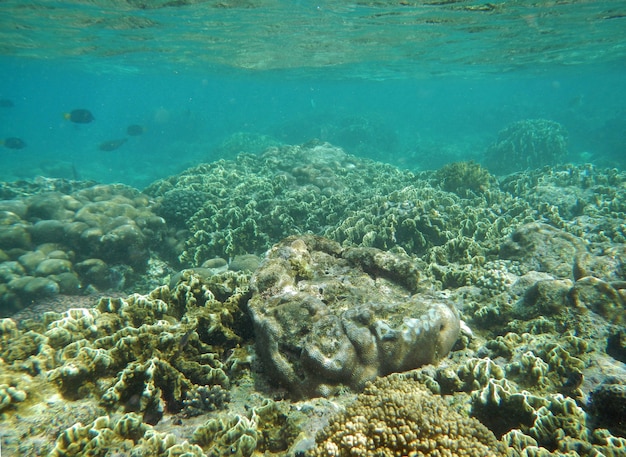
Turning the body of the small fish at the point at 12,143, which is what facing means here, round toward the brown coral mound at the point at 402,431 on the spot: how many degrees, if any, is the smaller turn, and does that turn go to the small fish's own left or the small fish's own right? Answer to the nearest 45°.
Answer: approximately 90° to the small fish's own right
